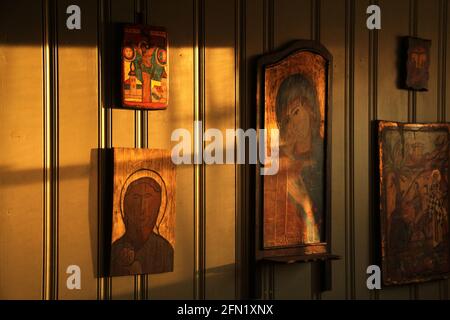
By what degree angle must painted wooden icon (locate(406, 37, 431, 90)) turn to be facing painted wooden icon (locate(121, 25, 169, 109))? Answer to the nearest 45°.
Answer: approximately 45° to its right

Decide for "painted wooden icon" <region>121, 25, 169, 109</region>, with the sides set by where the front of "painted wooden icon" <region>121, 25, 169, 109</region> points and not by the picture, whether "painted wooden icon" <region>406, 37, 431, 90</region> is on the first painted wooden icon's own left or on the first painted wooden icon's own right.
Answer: on the first painted wooden icon's own left

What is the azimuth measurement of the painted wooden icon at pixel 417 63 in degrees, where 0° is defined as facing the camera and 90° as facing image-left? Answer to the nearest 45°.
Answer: approximately 0°

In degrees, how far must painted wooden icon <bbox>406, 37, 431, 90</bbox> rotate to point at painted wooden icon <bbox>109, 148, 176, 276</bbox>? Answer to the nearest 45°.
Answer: approximately 45° to its right

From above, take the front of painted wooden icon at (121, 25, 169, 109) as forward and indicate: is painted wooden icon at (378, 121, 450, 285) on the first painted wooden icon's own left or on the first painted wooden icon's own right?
on the first painted wooden icon's own left
